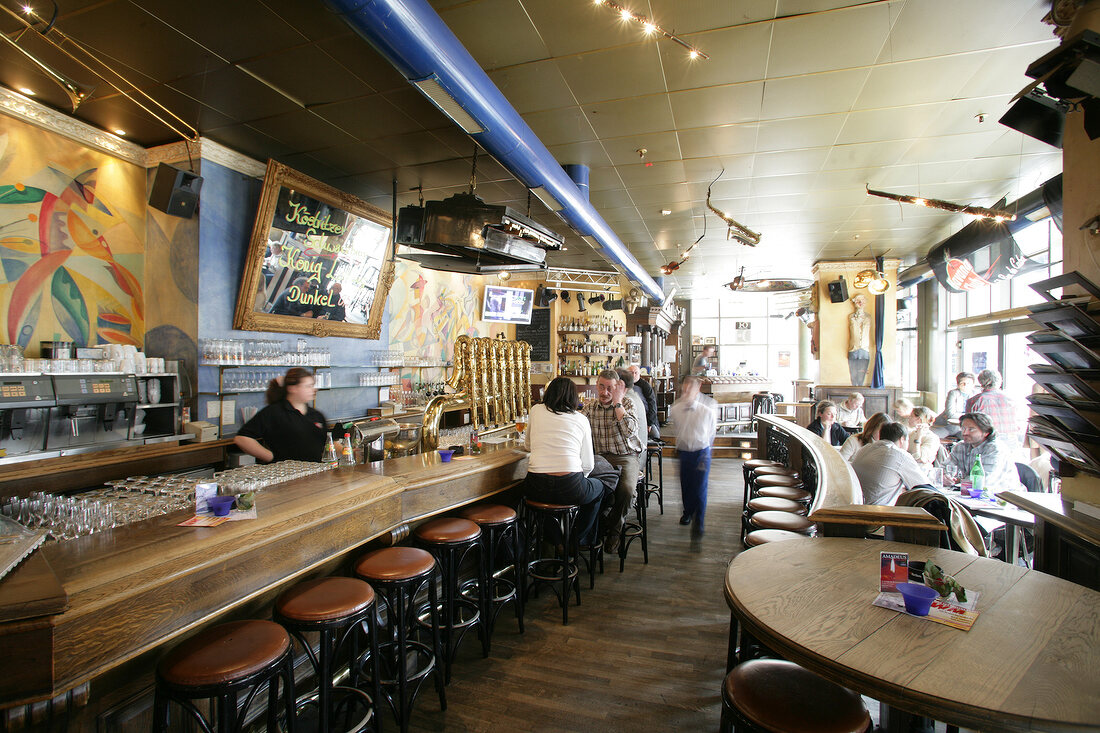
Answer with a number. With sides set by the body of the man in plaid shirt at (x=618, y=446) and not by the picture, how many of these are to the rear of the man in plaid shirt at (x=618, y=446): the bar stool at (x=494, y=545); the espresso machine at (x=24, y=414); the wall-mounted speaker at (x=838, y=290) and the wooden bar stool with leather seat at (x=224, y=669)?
1

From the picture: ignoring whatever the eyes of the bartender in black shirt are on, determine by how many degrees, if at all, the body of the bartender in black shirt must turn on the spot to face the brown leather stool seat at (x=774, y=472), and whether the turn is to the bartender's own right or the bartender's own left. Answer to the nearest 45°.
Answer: approximately 45° to the bartender's own left

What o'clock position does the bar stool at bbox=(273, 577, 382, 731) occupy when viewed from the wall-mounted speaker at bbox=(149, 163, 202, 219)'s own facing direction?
The bar stool is roughly at 1 o'clock from the wall-mounted speaker.

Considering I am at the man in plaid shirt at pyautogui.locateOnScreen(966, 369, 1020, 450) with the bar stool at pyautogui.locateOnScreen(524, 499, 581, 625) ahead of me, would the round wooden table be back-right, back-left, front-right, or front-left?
front-left

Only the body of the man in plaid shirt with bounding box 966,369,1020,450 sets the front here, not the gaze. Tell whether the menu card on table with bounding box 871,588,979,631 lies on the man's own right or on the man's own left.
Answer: on the man's own left

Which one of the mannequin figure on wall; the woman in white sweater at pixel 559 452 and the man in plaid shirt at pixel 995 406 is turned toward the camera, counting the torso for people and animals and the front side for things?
the mannequin figure on wall

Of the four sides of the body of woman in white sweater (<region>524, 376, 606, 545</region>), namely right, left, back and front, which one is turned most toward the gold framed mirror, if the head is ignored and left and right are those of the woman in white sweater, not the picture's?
left

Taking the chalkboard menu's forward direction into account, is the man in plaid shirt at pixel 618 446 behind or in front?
in front

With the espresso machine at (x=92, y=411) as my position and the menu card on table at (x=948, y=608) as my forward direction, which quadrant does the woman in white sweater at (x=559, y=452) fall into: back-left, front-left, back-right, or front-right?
front-left

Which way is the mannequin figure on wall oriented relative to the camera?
toward the camera

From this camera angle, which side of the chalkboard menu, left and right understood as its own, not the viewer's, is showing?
front

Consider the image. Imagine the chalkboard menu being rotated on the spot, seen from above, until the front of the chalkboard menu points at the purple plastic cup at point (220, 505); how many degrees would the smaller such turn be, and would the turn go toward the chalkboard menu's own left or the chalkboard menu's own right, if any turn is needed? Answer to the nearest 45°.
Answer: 0° — it already faces it

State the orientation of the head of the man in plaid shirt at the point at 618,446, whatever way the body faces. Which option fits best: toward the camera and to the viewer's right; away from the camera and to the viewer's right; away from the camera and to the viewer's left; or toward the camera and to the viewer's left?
toward the camera and to the viewer's left

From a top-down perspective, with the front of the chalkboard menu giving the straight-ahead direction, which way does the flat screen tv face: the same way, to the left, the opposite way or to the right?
the same way

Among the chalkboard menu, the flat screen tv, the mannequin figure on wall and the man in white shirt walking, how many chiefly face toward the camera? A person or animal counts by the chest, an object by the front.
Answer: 4

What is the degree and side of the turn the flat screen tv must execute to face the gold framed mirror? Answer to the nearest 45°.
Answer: approximately 45° to its right

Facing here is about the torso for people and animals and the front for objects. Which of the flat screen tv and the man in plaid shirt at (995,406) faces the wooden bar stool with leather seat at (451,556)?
the flat screen tv

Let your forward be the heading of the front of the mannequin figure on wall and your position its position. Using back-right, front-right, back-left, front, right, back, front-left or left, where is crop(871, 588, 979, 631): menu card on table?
front

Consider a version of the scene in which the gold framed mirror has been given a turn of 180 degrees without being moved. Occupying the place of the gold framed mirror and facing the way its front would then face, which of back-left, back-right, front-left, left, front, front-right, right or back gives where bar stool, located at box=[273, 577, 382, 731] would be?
back-left
